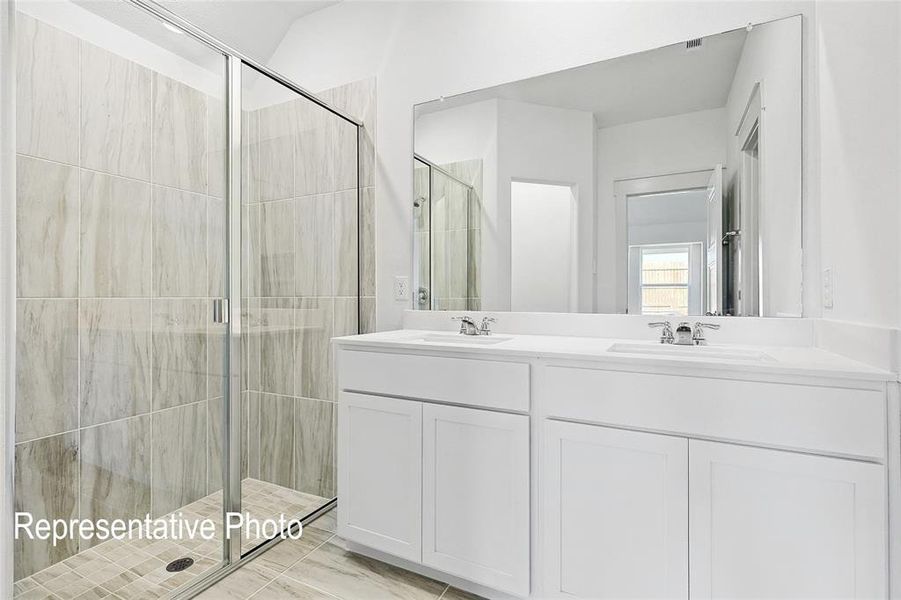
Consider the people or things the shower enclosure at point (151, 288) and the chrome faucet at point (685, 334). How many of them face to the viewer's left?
0

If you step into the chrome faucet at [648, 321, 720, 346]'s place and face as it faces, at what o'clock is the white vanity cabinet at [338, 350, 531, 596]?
The white vanity cabinet is roughly at 2 o'clock from the chrome faucet.

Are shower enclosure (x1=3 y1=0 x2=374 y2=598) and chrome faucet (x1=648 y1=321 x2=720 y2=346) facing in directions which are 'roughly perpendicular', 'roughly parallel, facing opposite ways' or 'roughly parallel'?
roughly perpendicular

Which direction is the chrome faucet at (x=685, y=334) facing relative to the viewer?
toward the camera

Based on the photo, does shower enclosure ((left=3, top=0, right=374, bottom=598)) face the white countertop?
yes

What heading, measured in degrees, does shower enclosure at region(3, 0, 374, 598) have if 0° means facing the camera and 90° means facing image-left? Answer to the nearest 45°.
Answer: approximately 315°

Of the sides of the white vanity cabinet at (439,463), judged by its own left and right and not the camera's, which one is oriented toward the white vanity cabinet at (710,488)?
left

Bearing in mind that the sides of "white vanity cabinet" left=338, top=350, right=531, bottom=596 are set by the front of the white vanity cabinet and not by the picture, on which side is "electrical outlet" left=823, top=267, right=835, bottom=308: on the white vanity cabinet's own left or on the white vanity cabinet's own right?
on the white vanity cabinet's own left

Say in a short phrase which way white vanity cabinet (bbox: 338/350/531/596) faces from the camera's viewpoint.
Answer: facing the viewer and to the left of the viewer

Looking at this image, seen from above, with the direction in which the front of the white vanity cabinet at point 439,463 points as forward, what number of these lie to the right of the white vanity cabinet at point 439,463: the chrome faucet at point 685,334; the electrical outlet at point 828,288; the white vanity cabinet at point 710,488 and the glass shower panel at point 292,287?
1

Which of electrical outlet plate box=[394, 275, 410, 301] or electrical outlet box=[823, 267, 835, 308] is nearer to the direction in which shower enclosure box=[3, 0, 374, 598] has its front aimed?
the electrical outlet

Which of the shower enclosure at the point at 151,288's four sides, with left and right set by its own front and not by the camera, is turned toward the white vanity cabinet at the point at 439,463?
front

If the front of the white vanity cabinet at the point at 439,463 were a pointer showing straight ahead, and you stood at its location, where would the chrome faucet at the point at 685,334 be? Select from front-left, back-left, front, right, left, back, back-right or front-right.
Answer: back-left

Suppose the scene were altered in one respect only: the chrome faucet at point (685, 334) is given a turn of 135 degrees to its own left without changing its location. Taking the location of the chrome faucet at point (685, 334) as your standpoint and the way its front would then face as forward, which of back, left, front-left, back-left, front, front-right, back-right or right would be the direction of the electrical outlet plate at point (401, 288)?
back-left
